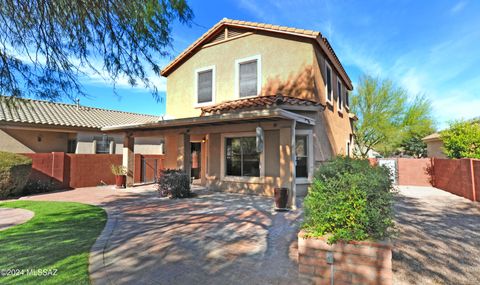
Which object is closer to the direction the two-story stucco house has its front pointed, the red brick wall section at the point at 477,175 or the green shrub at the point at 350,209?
the green shrub

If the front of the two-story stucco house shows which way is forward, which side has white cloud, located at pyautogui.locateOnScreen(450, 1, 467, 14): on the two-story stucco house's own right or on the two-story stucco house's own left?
on the two-story stucco house's own left

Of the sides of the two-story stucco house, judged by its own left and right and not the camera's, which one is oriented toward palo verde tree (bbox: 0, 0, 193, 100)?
front

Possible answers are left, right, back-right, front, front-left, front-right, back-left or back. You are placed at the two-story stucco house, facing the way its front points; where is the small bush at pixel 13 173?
front-right

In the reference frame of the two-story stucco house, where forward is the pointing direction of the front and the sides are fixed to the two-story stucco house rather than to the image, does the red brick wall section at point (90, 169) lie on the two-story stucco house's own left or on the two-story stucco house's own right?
on the two-story stucco house's own right

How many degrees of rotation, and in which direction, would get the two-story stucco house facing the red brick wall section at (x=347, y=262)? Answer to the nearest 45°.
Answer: approximately 45° to its left

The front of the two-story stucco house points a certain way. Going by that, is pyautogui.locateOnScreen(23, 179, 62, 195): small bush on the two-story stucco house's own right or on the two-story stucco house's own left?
on the two-story stucco house's own right

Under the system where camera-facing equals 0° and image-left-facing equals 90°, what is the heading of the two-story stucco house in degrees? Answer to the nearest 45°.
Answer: approximately 45°

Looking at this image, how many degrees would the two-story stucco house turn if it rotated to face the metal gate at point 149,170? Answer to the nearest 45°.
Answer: approximately 90° to its right

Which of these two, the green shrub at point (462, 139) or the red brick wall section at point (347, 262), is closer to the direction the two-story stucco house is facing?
the red brick wall section

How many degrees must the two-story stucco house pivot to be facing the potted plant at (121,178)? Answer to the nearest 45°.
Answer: approximately 45° to its right

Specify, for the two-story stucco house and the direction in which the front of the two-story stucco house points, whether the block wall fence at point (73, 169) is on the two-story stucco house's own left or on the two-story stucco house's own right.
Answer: on the two-story stucco house's own right

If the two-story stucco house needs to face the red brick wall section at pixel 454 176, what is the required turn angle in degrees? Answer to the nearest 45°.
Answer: approximately 135° to its left

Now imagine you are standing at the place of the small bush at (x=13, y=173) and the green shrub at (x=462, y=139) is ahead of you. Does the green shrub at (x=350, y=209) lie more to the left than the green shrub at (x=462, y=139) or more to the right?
right
